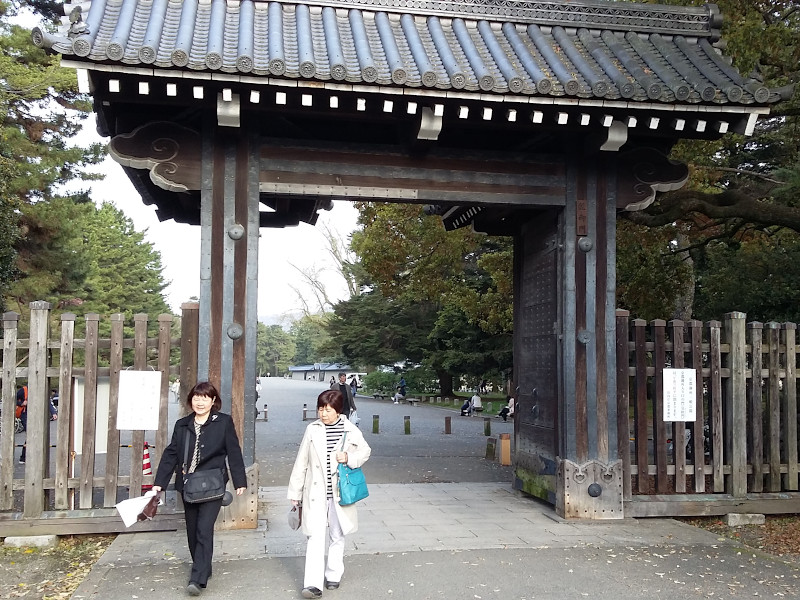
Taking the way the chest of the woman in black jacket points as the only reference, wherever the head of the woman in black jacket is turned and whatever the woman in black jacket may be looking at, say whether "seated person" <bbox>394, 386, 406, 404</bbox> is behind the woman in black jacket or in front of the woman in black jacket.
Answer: behind

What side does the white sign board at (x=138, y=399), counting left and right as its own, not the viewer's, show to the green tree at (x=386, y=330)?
back

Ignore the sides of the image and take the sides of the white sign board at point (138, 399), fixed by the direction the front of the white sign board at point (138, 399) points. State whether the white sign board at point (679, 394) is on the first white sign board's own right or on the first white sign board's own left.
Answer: on the first white sign board's own left

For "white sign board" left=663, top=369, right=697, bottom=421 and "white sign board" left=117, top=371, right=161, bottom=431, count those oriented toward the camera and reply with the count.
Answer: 2

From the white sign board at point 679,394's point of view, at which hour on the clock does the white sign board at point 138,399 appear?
the white sign board at point 138,399 is roughly at 2 o'clock from the white sign board at point 679,394.

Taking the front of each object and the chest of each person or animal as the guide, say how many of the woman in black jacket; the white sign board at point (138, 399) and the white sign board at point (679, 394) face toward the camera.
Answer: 3

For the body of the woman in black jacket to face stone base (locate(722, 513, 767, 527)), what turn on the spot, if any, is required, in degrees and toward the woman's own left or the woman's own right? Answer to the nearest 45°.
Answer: approximately 90° to the woman's own left

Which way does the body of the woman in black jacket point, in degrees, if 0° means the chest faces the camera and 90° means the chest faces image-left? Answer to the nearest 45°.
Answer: approximately 0°

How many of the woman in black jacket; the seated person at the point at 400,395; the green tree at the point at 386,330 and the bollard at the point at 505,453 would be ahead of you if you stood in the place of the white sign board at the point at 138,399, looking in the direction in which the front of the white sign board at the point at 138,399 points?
1

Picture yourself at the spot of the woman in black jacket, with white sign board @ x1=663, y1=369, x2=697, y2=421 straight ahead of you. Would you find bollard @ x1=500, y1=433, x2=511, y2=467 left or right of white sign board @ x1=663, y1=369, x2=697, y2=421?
left

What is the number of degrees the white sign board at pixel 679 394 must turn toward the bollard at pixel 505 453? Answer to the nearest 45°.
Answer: approximately 135° to its right
